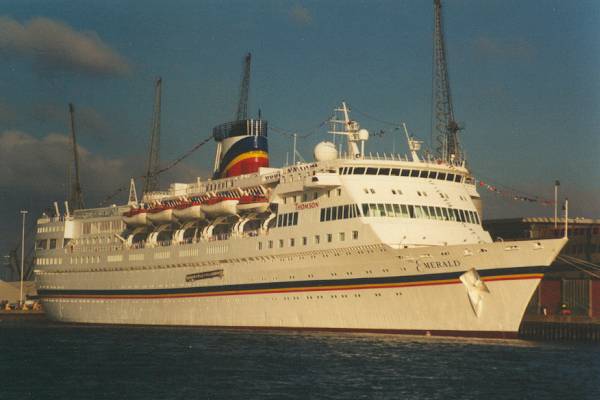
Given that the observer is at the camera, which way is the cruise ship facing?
facing the viewer and to the right of the viewer
